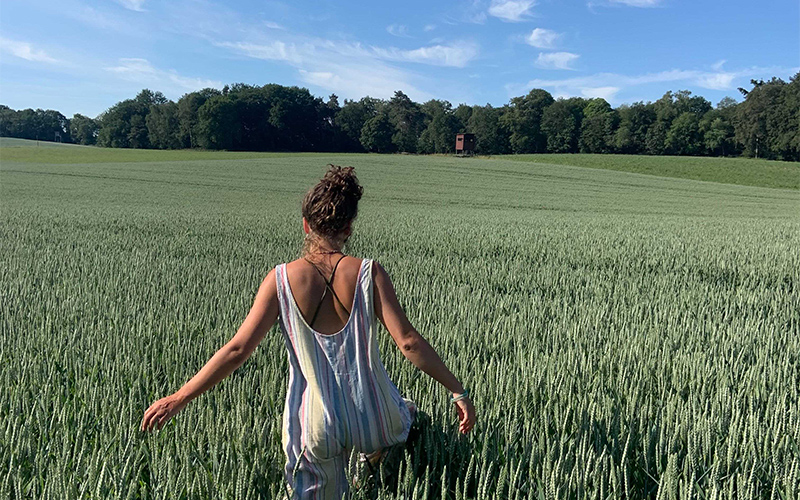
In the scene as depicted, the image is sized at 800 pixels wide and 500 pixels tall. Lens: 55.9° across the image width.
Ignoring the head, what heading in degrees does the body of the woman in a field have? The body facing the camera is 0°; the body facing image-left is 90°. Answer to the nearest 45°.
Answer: approximately 180°
